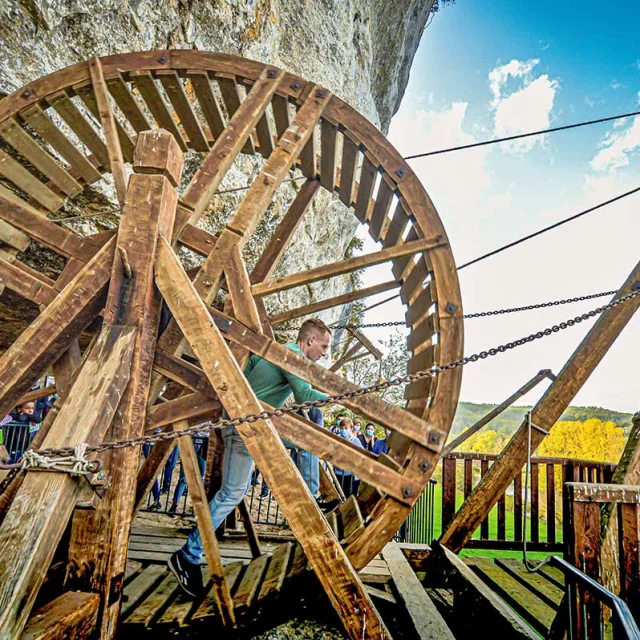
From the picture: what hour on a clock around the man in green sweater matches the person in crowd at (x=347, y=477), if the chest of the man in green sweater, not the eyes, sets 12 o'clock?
The person in crowd is roughly at 10 o'clock from the man in green sweater.

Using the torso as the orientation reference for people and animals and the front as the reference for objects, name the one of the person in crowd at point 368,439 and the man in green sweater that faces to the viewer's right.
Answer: the man in green sweater

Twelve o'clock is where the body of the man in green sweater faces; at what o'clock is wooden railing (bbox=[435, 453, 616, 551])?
The wooden railing is roughly at 11 o'clock from the man in green sweater.

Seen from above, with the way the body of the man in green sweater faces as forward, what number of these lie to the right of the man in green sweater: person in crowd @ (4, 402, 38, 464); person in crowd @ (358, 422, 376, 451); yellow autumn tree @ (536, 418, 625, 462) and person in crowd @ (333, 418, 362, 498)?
0

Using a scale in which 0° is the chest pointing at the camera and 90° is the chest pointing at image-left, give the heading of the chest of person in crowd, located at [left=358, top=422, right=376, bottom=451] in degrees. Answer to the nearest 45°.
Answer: approximately 0°

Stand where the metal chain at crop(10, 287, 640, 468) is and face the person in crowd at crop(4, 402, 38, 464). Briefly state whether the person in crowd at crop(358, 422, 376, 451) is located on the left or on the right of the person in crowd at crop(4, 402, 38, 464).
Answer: right

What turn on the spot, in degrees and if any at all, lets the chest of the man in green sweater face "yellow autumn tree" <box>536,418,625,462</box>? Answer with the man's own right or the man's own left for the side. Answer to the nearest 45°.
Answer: approximately 45° to the man's own left

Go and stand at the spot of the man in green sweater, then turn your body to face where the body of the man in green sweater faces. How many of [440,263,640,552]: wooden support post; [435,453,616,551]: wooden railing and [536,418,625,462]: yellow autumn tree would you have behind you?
0

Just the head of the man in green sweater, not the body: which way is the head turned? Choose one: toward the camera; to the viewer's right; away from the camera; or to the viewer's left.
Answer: to the viewer's right

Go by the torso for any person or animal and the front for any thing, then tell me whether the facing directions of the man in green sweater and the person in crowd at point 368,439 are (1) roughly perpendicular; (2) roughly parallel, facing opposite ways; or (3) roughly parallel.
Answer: roughly perpendicular

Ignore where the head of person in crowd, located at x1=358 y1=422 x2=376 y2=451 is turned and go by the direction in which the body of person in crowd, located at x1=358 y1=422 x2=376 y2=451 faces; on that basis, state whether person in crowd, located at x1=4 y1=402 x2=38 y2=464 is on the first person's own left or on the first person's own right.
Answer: on the first person's own right

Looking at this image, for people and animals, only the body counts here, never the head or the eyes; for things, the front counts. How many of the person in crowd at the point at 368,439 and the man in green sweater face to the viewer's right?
1

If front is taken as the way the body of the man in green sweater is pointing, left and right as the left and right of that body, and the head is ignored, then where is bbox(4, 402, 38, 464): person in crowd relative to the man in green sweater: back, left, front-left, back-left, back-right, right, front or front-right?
back-left

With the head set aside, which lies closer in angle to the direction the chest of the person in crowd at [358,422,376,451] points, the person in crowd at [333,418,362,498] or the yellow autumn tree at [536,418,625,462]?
the person in crowd

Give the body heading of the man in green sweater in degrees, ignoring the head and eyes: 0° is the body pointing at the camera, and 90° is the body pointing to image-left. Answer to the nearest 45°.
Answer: approximately 270°

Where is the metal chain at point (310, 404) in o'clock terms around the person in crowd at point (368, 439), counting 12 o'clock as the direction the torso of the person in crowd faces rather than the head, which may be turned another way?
The metal chain is roughly at 12 o'clock from the person in crowd.
